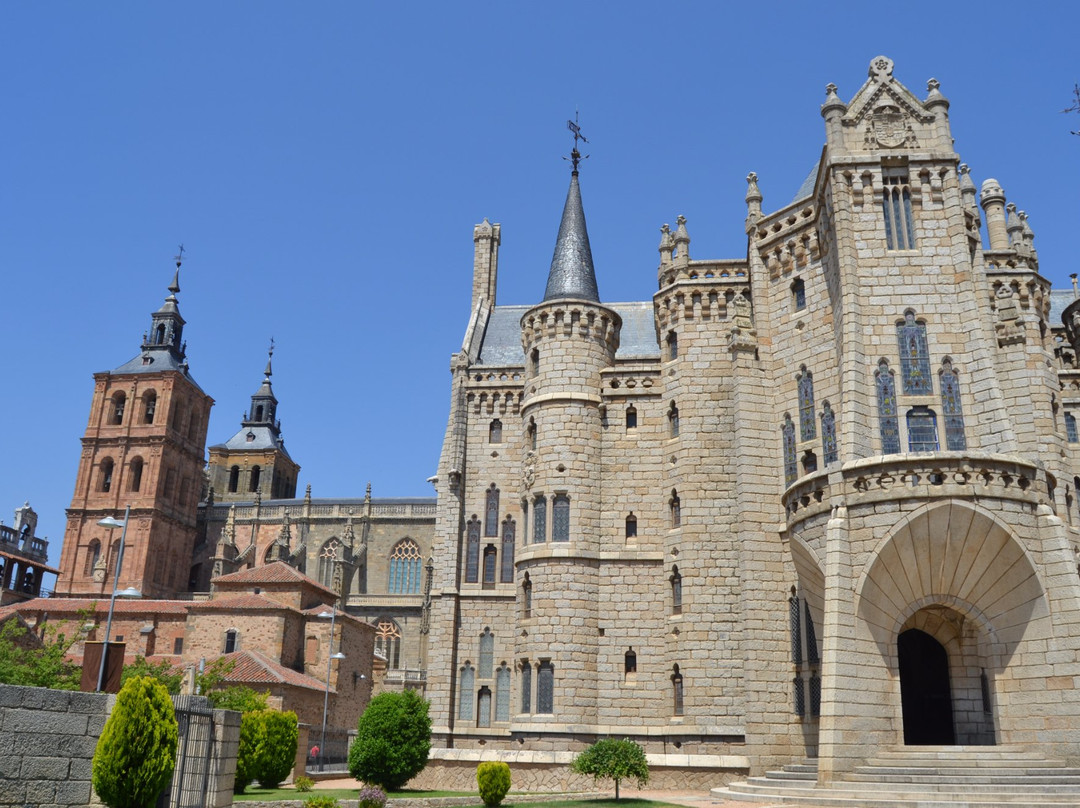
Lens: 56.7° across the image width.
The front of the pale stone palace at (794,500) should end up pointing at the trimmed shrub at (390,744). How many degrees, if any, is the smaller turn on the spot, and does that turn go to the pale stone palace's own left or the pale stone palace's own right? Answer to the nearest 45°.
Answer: approximately 90° to the pale stone palace's own right

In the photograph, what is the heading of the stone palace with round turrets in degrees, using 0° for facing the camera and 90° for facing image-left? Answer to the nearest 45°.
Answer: approximately 0°

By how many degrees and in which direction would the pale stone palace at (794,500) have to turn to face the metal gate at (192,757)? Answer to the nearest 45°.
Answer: approximately 45° to its right

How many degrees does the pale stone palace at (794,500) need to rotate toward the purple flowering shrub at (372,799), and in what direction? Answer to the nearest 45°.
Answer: approximately 45° to its right

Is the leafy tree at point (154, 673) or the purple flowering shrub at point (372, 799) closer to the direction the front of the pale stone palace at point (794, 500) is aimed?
the purple flowering shrub

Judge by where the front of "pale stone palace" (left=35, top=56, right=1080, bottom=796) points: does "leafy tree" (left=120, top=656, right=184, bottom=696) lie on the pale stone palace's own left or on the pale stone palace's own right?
on the pale stone palace's own right

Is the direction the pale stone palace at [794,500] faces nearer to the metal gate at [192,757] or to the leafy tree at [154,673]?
the metal gate

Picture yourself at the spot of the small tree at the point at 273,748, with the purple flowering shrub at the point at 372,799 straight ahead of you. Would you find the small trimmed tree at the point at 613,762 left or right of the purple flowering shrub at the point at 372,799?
left

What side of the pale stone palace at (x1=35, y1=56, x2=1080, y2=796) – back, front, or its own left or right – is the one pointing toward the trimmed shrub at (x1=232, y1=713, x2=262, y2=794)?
right

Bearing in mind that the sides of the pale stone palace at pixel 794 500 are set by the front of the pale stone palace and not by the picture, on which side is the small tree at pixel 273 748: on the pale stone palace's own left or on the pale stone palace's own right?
on the pale stone palace's own right
